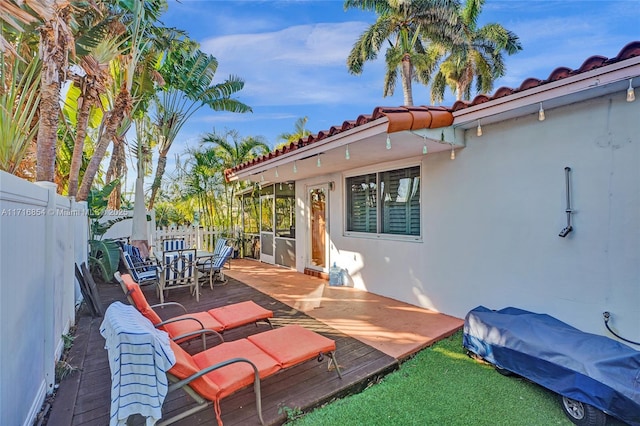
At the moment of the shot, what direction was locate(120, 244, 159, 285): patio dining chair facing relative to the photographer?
facing the viewer and to the right of the viewer

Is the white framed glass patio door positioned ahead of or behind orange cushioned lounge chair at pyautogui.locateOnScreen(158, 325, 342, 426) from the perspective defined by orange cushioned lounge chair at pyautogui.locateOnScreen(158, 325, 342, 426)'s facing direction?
ahead

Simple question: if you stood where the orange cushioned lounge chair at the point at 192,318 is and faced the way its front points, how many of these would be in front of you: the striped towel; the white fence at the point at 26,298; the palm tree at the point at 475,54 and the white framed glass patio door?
2

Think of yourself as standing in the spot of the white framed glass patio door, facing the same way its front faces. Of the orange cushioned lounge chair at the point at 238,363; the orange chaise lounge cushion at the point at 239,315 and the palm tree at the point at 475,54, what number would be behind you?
1

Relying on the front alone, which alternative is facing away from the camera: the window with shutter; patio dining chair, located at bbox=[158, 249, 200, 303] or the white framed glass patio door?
the patio dining chair

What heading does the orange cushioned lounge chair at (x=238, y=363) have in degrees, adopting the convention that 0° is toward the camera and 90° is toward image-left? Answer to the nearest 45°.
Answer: approximately 225°

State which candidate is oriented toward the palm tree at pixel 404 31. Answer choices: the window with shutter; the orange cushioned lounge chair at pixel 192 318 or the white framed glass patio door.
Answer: the orange cushioned lounge chair

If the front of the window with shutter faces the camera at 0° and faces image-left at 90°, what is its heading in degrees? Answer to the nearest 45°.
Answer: approximately 45°

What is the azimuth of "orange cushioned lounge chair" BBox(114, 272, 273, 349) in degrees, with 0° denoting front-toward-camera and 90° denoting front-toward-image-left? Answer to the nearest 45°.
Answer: approximately 225°

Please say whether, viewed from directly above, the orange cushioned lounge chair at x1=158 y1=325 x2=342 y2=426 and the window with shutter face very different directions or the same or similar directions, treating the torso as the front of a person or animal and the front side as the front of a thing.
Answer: very different directions

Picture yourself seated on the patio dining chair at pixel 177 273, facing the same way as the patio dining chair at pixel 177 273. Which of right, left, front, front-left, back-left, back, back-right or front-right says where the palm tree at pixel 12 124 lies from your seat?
back-left

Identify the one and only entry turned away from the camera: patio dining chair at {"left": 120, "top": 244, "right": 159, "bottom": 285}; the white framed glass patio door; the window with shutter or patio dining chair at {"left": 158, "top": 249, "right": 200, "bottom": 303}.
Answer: patio dining chair at {"left": 158, "top": 249, "right": 200, "bottom": 303}

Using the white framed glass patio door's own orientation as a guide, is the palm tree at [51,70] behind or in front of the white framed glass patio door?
in front

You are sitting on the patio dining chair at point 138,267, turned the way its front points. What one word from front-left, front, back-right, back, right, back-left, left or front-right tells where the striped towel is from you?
front-right
